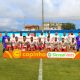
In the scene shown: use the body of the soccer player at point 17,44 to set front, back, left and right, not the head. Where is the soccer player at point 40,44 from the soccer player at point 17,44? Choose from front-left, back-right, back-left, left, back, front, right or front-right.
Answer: left

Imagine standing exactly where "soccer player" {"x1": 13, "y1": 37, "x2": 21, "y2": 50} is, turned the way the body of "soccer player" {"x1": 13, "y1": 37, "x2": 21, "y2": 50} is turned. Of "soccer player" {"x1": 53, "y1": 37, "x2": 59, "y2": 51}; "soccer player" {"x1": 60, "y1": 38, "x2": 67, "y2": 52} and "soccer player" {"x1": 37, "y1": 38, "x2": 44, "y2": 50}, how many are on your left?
3

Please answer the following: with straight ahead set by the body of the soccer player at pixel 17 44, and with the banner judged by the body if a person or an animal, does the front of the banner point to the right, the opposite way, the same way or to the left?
the same way

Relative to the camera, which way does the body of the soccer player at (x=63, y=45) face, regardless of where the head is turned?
toward the camera

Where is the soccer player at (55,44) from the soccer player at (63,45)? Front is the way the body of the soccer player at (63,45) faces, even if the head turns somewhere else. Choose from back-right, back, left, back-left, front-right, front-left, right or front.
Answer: right

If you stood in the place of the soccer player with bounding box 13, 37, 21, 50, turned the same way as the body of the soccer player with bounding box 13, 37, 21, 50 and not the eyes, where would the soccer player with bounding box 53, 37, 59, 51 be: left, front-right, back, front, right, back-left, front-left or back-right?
left

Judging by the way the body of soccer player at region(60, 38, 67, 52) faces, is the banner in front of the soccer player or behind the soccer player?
in front

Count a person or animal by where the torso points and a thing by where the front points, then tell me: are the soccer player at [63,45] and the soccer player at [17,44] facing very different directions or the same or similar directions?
same or similar directions

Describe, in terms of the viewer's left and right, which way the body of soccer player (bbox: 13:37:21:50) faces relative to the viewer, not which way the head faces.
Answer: facing the viewer

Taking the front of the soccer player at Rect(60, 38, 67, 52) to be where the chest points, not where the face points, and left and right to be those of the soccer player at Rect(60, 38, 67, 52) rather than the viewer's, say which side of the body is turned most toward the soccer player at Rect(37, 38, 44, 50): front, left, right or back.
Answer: right

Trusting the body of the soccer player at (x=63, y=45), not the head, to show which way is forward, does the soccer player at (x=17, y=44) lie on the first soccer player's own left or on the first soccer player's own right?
on the first soccer player's own right
